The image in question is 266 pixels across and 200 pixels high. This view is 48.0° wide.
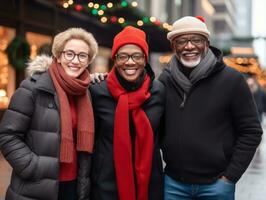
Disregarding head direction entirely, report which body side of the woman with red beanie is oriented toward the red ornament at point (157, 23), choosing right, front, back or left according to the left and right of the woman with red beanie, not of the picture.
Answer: back

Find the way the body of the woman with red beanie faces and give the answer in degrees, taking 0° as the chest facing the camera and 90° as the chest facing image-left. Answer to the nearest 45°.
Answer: approximately 0°

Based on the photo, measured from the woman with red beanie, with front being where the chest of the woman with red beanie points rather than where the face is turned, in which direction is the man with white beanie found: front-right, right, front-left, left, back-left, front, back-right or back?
left

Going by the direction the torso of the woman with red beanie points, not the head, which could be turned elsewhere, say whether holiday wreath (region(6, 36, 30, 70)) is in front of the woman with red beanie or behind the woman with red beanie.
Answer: behind

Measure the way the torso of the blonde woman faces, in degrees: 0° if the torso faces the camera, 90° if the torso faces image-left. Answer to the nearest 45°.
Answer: approximately 315°

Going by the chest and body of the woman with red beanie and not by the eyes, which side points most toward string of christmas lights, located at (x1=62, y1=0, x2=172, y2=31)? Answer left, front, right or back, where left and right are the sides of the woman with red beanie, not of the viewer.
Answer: back
